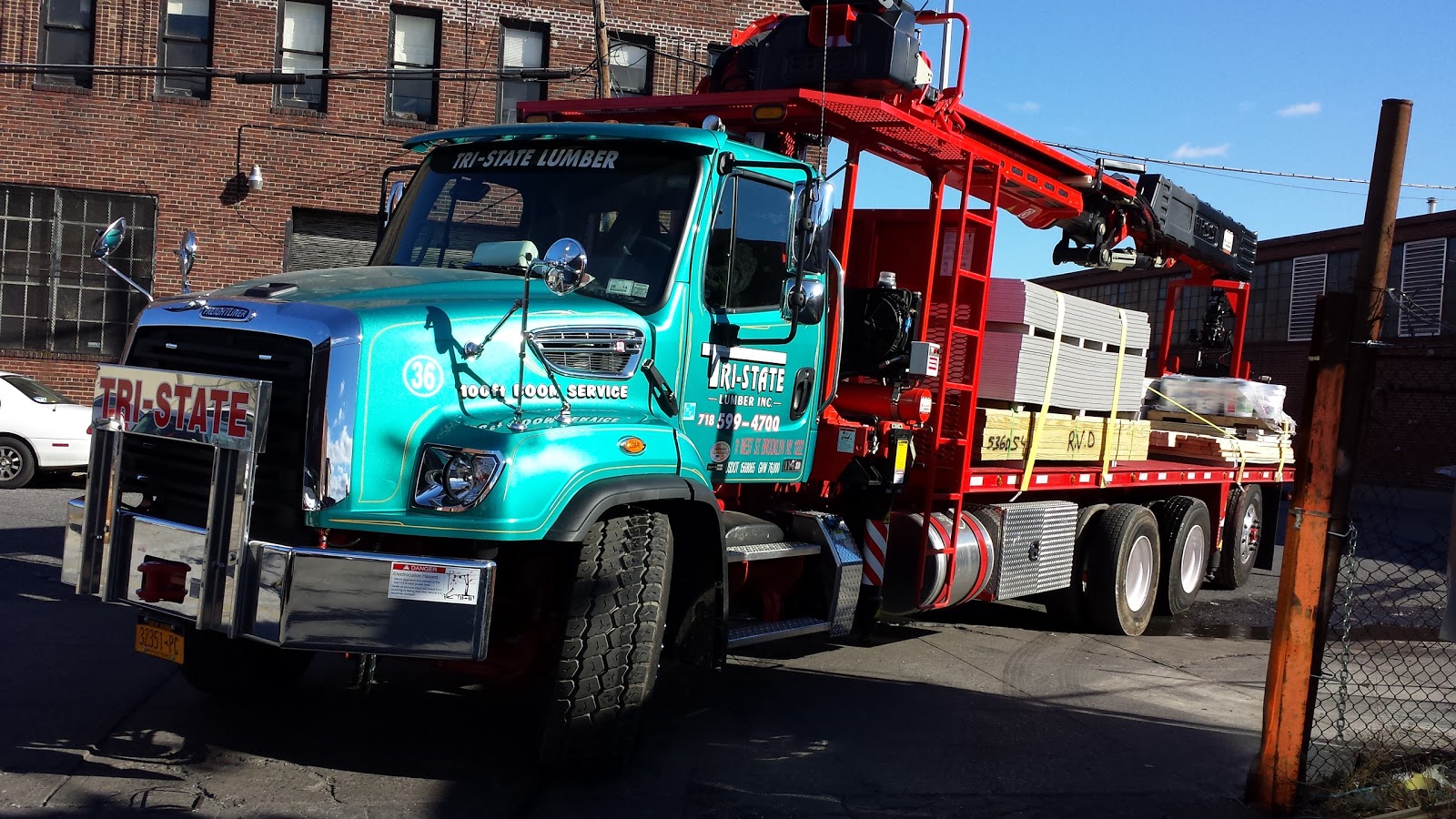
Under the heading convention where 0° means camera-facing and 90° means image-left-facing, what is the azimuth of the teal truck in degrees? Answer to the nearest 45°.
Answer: approximately 45°

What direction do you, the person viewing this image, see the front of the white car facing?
facing to the left of the viewer

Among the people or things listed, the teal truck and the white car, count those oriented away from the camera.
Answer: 0

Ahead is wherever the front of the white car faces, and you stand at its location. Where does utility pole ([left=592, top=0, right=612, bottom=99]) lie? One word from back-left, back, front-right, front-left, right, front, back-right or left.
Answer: back

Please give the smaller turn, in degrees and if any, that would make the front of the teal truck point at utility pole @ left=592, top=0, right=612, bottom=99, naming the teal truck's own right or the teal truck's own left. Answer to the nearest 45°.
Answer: approximately 135° to the teal truck's own right

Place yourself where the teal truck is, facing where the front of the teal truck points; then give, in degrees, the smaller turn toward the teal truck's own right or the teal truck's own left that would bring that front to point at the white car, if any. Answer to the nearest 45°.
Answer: approximately 90° to the teal truck's own right
